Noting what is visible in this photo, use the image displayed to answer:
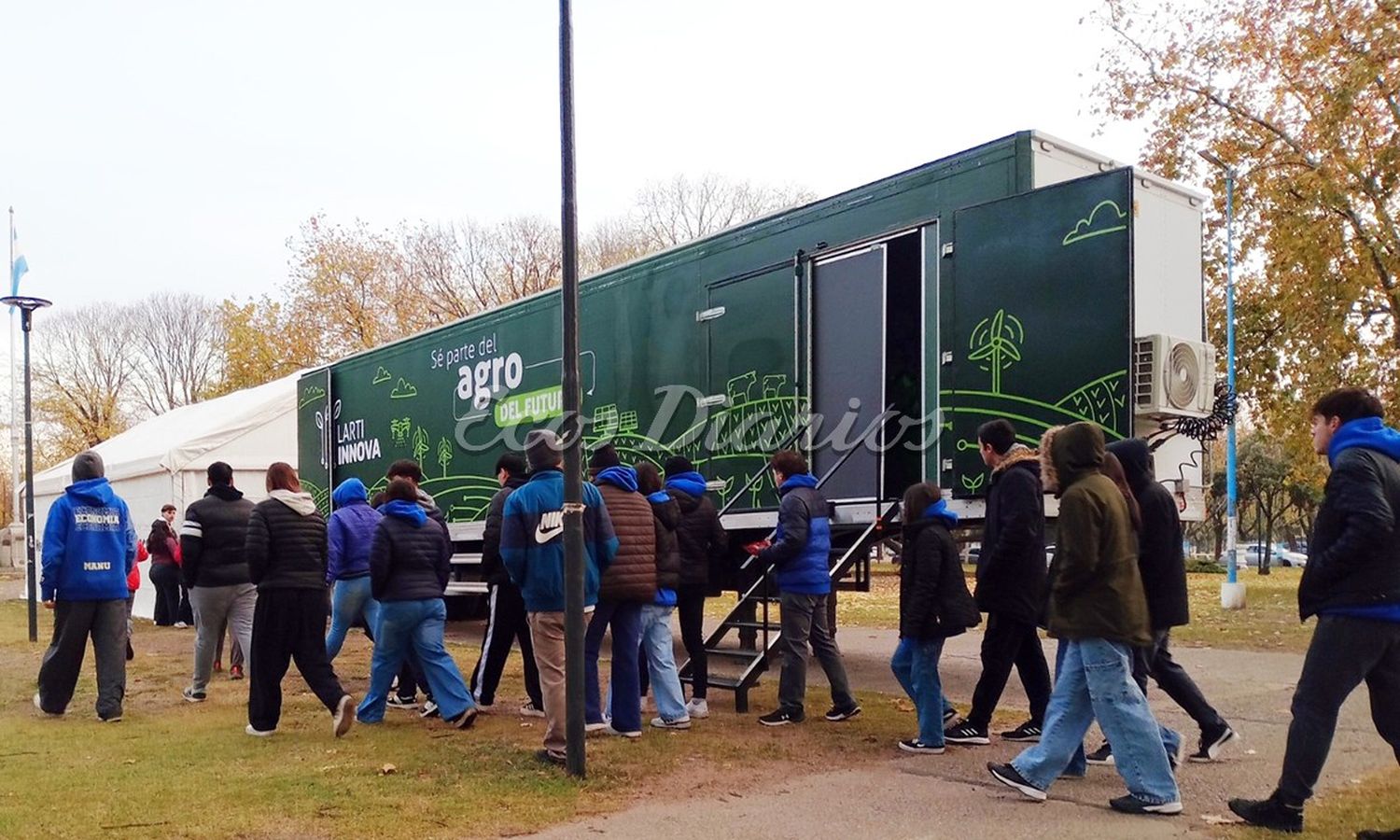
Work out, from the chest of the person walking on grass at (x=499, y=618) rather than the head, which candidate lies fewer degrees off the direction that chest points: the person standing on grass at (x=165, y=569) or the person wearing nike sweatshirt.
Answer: the person standing on grass

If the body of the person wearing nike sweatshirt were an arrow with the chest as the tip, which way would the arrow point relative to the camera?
away from the camera

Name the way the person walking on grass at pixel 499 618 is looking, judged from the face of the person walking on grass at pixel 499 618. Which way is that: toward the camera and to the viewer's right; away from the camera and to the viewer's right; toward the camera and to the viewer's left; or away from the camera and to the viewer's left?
away from the camera and to the viewer's left

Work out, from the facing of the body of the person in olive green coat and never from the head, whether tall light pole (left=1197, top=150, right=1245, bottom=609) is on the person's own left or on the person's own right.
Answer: on the person's own right

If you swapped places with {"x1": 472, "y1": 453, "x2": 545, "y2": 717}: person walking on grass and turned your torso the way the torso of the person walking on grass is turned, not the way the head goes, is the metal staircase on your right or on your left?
on your right

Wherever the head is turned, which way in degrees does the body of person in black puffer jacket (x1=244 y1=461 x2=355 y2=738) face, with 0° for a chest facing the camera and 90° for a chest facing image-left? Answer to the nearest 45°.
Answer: approximately 135°

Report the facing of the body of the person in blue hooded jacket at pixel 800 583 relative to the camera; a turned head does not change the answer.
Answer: to the viewer's left

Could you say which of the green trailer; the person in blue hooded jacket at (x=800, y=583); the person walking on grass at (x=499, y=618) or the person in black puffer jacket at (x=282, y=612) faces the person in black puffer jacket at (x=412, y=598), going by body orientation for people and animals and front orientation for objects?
the person in blue hooded jacket

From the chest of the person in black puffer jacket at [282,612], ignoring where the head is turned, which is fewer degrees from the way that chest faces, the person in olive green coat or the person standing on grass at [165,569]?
the person standing on grass

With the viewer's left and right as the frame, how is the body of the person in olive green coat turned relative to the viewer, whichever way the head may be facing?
facing to the left of the viewer

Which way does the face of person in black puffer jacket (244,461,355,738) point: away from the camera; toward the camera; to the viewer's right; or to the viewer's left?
away from the camera
